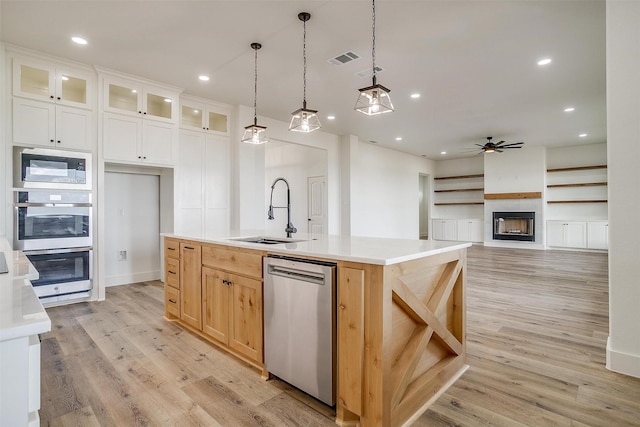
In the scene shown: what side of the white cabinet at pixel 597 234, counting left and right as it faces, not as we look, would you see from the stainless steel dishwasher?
front

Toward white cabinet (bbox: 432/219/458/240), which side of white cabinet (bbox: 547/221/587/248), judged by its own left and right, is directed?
right

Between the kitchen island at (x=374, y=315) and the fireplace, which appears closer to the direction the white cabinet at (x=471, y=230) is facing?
the kitchen island

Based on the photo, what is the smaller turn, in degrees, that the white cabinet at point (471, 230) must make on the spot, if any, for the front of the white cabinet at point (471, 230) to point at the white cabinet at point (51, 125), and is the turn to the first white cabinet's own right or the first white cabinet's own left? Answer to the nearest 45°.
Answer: approximately 45° to the first white cabinet's own right

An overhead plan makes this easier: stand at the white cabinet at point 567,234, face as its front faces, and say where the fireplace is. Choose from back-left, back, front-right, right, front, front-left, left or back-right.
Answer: right

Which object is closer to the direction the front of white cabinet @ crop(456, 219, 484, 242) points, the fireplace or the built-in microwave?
the built-in microwave

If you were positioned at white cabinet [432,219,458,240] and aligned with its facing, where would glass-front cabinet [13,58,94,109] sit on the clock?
The glass-front cabinet is roughly at 1 o'clock from the white cabinet.

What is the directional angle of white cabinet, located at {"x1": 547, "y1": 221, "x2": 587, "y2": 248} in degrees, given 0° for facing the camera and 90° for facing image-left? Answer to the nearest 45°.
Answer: approximately 0°

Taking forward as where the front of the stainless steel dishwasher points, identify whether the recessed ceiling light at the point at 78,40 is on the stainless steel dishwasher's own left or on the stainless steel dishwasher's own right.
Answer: on the stainless steel dishwasher's own right

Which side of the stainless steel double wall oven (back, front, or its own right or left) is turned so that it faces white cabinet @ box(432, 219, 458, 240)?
left

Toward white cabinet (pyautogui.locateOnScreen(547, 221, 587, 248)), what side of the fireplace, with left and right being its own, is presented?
left

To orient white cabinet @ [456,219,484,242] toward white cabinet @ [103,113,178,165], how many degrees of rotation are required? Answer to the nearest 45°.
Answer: approximately 45° to its right

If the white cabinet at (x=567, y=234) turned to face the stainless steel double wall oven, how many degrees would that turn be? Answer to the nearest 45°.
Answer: approximately 45° to its right

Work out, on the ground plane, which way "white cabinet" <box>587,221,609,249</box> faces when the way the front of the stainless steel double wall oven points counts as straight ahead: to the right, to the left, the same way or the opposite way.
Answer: to the right

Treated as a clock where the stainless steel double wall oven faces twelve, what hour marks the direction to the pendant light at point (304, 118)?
The pendant light is roughly at 11 o'clock from the stainless steel double wall oven.
